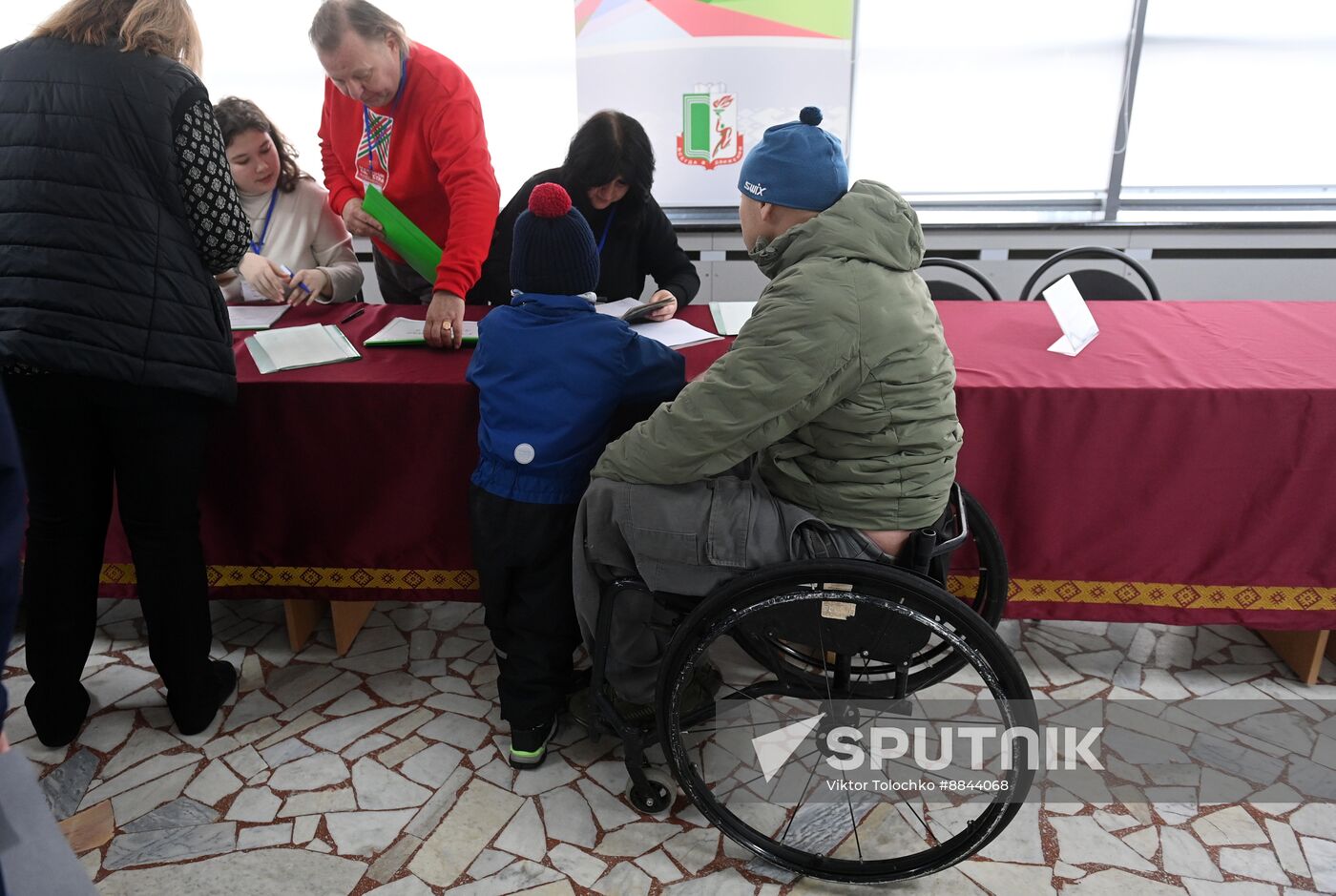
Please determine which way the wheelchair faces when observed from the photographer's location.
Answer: facing to the left of the viewer

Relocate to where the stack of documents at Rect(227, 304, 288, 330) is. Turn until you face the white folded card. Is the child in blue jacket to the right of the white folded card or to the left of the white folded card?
right

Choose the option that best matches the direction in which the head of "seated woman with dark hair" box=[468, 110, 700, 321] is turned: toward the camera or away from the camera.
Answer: toward the camera

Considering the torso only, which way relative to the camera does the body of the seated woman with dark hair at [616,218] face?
toward the camera

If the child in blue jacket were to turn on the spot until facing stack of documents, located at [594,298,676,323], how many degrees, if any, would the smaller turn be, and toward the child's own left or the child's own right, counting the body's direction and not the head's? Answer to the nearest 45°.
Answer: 0° — they already face it

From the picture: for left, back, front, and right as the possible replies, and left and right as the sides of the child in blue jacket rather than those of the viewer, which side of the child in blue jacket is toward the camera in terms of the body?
back

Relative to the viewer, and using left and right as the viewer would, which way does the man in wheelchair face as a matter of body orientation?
facing away from the viewer and to the left of the viewer

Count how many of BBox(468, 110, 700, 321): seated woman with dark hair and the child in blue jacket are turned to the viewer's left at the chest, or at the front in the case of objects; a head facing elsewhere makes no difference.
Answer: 0

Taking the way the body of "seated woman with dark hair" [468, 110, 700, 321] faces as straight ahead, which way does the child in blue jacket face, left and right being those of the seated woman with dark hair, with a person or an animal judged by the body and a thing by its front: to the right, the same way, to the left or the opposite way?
the opposite way

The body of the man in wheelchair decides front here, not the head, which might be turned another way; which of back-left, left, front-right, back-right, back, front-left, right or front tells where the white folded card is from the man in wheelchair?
right

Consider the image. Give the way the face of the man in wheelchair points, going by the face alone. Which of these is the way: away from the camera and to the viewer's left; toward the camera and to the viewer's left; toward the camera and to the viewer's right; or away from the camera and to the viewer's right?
away from the camera and to the viewer's left
